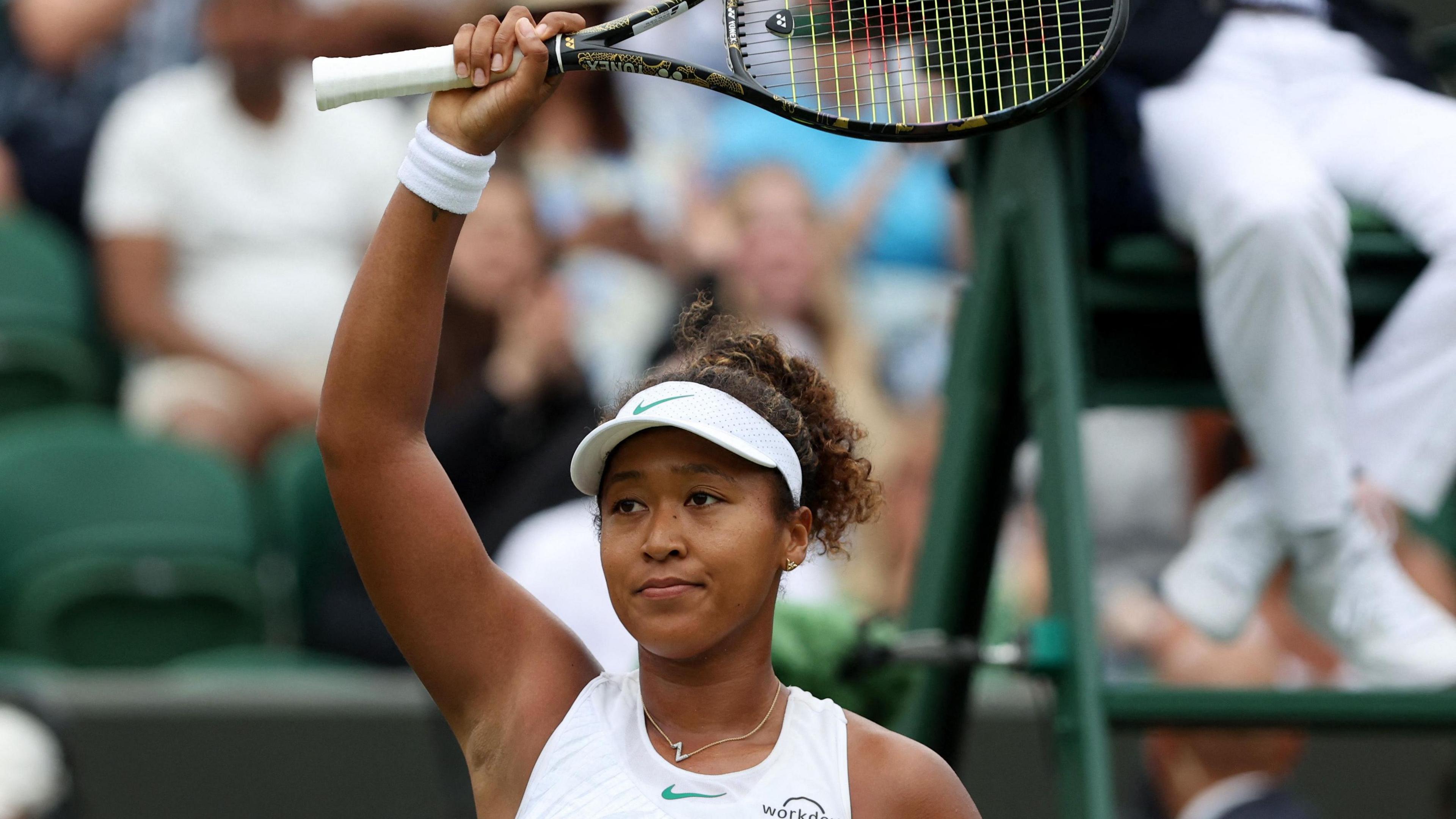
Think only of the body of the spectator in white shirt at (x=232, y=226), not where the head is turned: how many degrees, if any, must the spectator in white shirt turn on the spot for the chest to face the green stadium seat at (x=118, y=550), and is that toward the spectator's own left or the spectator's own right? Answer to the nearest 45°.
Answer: approximately 45° to the spectator's own right

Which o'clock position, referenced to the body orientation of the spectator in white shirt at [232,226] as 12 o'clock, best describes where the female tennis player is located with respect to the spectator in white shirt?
The female tennis player is roughly at 12 o'clock from the spectator in white shirt.

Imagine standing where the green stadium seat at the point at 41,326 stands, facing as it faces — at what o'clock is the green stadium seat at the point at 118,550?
the green stadium seat at the point at 118,550 is roughly at 12 o'clock from the green stadium seat at the point at 41,326.

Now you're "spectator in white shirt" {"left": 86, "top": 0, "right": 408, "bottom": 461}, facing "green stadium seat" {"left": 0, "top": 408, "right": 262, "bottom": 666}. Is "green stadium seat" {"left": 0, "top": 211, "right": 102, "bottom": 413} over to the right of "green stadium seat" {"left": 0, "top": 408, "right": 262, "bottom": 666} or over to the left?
right

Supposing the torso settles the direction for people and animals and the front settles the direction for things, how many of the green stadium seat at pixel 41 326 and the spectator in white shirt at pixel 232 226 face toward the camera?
2
